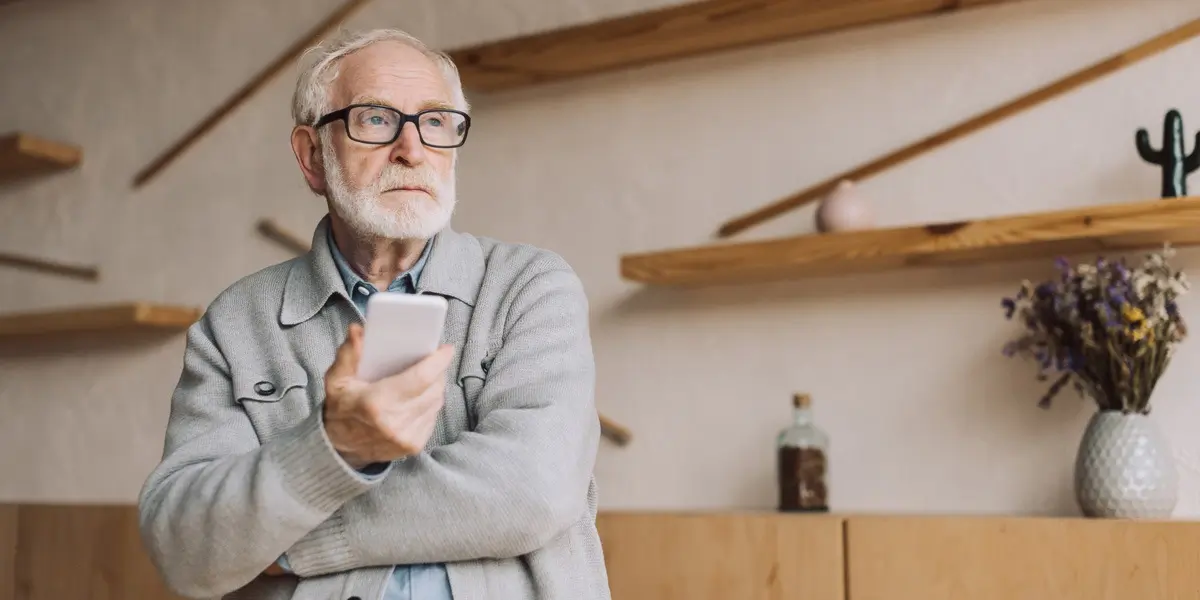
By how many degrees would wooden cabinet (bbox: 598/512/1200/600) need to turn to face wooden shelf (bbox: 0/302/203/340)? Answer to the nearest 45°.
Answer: approximately 90° to its right

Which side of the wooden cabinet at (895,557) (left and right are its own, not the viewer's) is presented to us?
front

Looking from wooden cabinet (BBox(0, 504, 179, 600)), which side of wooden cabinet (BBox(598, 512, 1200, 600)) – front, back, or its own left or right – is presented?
right

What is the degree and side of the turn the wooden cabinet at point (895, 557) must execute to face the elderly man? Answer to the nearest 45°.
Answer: approximately 45° to its right

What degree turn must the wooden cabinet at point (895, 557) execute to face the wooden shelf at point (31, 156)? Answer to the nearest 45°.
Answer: approximately 90° to its right

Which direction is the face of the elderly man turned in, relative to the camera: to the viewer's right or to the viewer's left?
to the viewer's right

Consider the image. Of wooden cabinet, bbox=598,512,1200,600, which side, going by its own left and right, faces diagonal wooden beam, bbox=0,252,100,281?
right
